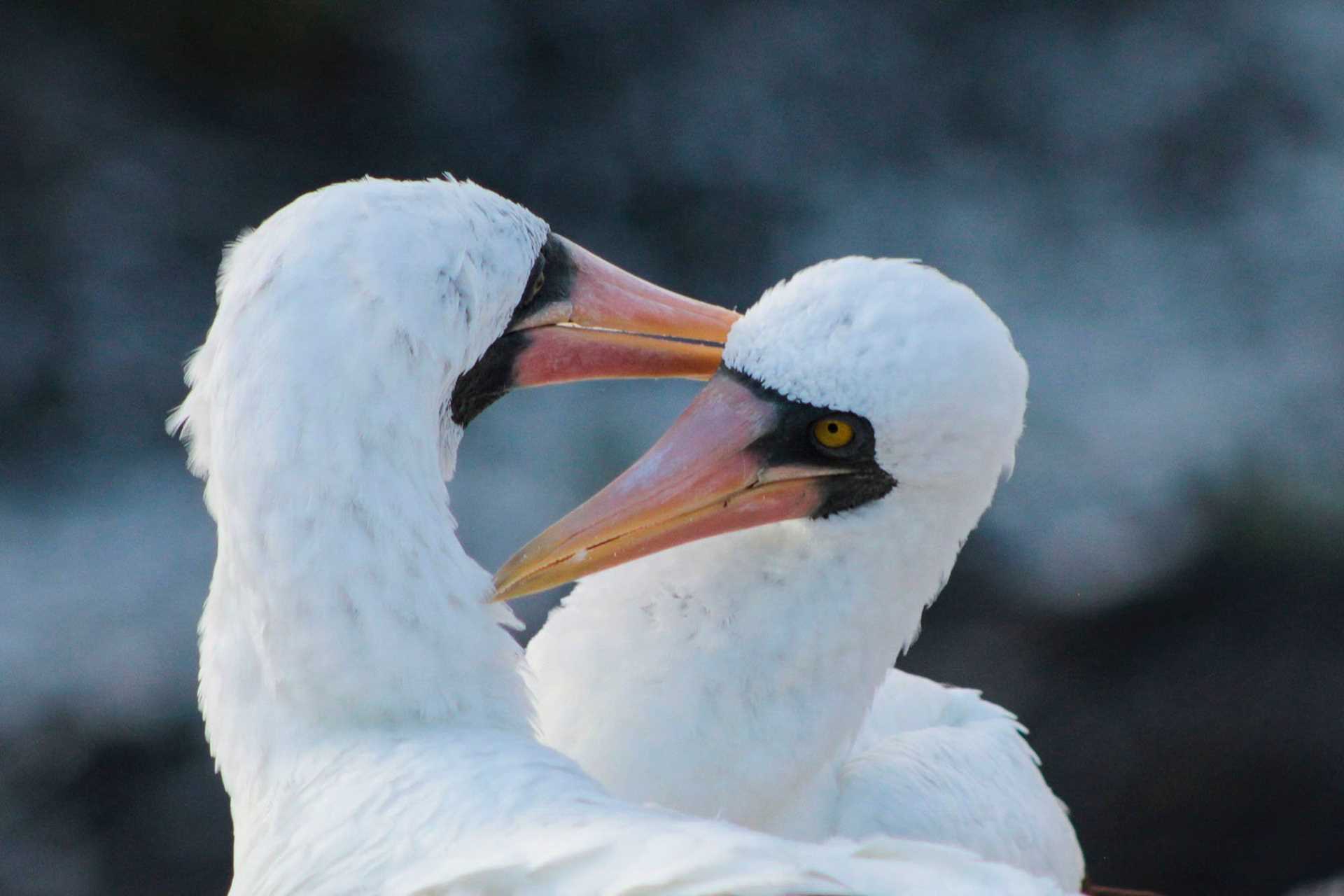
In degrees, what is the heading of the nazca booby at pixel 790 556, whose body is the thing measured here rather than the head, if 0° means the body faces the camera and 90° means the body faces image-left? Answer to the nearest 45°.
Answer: approximately 45°

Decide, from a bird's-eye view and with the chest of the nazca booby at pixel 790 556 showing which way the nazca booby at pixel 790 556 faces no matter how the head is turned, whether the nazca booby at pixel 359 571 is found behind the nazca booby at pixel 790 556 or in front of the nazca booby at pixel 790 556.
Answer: in front
